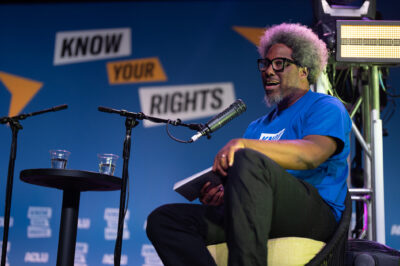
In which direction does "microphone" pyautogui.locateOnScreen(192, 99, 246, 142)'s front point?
to the viewer's right

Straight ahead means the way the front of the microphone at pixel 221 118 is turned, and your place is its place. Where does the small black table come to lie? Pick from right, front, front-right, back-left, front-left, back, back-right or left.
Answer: back-left

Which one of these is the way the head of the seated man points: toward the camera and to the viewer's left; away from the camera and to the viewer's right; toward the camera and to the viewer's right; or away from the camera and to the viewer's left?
toward the camera and to the viewer's left

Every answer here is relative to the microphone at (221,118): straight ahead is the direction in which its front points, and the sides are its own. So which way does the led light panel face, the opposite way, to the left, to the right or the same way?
to the right

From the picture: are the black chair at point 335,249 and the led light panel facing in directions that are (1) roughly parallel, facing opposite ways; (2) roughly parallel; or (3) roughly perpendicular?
roughly perpendicular

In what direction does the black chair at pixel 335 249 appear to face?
to the viewer's left

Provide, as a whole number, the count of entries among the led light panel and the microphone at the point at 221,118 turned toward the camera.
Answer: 1

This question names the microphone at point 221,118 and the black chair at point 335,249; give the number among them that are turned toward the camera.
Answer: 0

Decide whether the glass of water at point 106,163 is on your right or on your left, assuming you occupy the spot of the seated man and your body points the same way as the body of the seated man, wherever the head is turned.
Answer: on your right

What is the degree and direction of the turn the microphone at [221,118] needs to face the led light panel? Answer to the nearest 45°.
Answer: approximately 45° to its left
